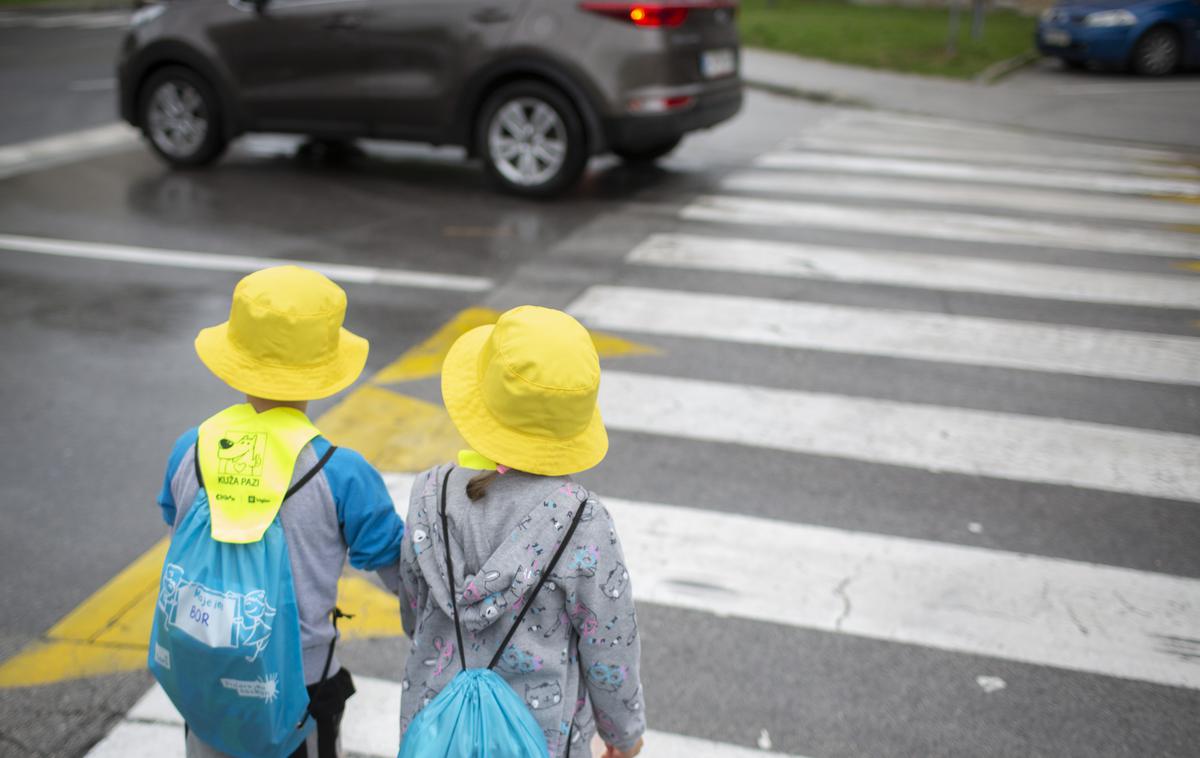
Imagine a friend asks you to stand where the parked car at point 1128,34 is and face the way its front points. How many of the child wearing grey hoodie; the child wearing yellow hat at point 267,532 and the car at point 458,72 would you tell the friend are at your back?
0

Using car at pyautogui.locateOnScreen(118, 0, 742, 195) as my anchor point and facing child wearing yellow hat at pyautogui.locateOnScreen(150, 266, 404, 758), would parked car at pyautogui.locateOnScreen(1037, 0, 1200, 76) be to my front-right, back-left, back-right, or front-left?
back-left

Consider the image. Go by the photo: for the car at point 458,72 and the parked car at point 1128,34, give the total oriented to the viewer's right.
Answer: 0

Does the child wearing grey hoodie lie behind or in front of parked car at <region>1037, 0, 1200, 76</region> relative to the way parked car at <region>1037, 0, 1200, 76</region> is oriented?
in front

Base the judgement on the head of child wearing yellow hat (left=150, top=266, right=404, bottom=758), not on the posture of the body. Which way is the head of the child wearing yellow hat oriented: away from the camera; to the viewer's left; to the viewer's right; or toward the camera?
away from the camera

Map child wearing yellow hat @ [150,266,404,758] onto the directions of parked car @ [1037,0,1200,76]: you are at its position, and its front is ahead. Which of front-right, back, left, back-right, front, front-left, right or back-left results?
front-left

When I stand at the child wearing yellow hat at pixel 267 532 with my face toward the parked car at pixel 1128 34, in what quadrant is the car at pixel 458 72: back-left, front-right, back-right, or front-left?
front-left

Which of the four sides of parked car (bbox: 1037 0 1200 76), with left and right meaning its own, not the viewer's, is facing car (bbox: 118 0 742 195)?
front

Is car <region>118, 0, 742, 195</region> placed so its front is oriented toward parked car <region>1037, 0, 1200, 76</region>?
no

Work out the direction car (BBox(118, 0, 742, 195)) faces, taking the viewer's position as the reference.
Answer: facing away from the viewer and to the left of the viewer

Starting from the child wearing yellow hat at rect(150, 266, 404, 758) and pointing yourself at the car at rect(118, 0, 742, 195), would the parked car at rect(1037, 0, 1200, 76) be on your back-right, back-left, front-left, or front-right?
front-right

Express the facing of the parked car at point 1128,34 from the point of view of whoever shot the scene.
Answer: facing the viewer and to the left of the viewer

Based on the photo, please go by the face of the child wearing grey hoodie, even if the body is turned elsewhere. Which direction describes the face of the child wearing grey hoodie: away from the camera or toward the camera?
away from the camera

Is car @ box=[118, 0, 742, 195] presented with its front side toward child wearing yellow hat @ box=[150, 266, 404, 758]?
no
